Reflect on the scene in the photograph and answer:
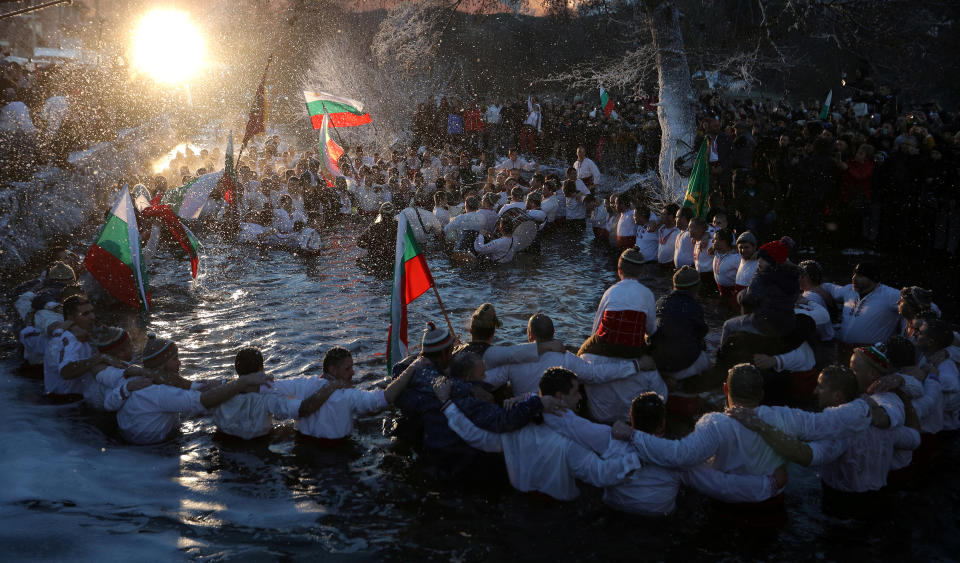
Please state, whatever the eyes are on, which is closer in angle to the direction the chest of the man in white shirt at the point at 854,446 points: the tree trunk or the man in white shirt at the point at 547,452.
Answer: the tree trunk

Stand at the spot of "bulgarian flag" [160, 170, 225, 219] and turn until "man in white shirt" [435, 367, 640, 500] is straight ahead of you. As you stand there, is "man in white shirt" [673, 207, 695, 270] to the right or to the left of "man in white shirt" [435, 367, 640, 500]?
left

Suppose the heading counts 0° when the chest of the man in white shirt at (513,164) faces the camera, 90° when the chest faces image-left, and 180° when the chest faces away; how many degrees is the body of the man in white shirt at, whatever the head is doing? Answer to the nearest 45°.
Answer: approximately 0°

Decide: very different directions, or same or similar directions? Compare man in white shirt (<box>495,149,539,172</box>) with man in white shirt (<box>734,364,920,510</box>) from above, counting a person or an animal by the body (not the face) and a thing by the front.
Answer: very different directions

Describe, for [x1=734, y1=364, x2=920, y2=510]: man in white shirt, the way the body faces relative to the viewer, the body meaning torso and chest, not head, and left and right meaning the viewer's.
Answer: facing away from the viewer and to the left of the viewer

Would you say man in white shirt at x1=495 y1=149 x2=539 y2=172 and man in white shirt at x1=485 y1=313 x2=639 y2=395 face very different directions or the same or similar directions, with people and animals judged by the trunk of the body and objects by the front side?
very different directions

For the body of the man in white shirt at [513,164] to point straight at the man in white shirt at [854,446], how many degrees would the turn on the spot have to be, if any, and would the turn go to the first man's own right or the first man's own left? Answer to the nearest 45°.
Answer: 0° — they already face them
